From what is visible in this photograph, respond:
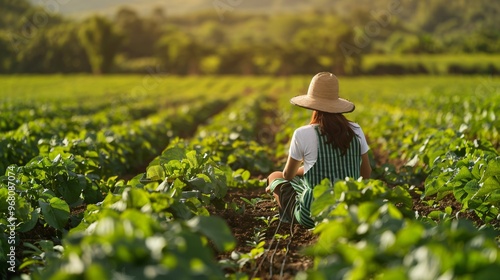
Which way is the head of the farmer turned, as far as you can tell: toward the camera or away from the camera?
away from the camera

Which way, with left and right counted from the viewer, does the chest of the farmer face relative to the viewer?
facing away from the viewer and to the left of the viewer
